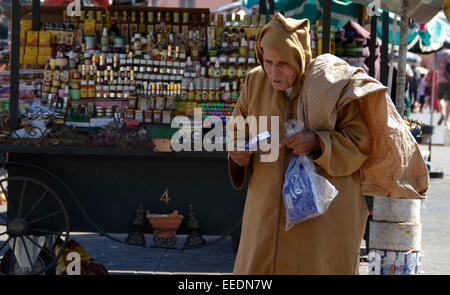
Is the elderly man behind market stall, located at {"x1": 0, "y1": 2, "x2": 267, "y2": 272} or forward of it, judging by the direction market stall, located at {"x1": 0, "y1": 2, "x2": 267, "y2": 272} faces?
forward

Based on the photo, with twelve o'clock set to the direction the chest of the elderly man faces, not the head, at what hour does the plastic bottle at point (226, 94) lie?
The plastic bottle is roughly at 4 o'clock from the elderly man.

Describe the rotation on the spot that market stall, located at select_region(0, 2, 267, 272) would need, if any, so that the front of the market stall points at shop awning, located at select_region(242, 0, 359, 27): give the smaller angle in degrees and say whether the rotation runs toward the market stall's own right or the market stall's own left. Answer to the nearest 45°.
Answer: approximately 135° to the market stall's own left

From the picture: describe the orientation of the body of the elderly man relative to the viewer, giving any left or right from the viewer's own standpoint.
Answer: facing the viewer and to the left of the viewer

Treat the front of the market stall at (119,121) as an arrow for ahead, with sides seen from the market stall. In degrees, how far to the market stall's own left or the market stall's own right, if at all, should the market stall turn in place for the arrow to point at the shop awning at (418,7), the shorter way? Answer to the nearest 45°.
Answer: approximately 90° to the market stall's own left

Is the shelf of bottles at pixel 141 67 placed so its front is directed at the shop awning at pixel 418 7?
no

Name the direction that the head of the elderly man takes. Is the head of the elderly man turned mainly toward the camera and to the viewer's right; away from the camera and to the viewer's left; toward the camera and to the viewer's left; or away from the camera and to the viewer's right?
toward the camera and to the viewer's left

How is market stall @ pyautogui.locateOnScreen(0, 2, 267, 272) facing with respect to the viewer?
toward the camera

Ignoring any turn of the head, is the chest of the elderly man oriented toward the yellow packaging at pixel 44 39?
no

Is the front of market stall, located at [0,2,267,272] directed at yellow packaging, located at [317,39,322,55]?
no

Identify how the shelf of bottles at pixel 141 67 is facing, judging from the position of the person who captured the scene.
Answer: facing the viewer

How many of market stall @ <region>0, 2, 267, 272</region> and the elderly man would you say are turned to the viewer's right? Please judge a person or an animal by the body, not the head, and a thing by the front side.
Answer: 0
